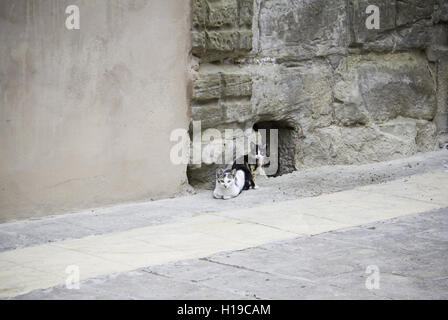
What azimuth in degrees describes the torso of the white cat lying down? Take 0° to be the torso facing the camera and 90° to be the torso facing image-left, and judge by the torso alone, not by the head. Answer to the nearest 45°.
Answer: approximately 45°

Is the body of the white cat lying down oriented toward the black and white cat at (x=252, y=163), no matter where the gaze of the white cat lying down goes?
no
